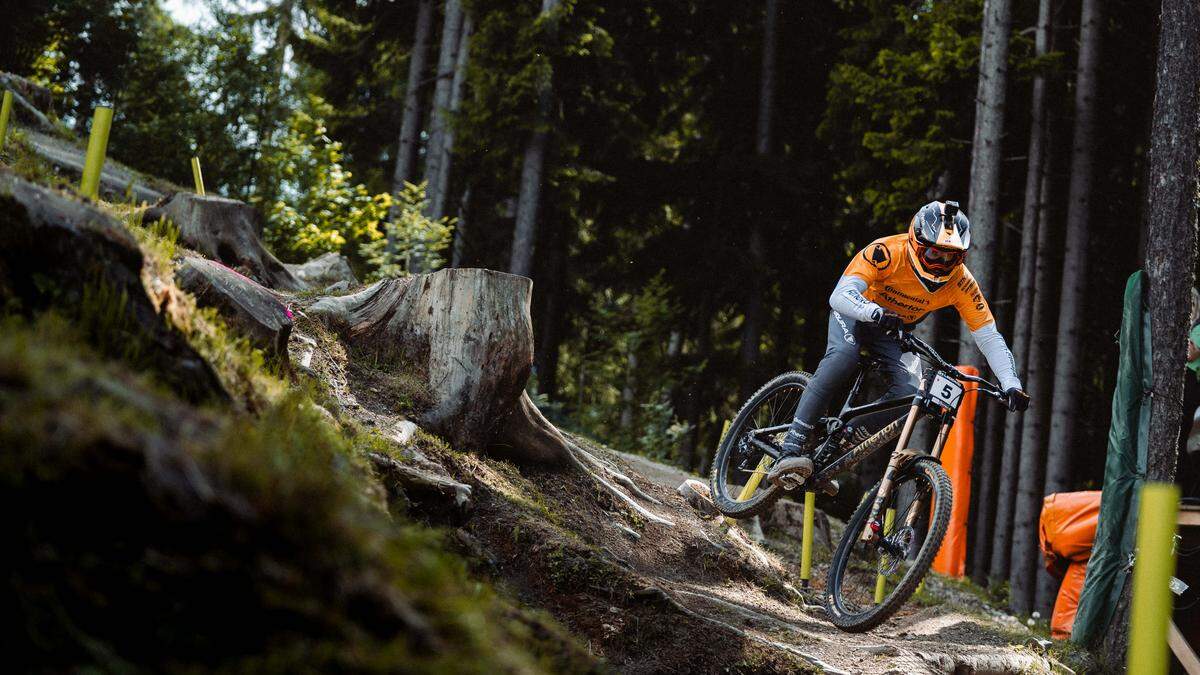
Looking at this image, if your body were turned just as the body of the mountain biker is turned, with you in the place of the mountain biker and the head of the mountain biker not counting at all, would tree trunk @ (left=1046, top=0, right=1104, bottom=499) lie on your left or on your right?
on your left

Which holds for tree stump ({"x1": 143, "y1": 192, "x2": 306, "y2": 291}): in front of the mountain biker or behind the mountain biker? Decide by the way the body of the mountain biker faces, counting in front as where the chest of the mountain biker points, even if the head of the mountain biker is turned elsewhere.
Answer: behind

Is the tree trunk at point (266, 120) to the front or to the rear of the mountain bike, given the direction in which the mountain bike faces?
to the rear

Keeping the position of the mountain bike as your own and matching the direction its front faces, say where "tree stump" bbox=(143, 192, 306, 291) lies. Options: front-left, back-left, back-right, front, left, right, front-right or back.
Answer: back-right

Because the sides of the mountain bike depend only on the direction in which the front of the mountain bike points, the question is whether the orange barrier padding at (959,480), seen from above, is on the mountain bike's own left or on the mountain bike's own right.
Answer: on the mountain bike's own left

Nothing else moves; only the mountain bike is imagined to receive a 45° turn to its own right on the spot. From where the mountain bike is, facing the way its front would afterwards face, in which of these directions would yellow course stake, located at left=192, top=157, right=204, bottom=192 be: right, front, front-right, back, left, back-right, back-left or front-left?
right

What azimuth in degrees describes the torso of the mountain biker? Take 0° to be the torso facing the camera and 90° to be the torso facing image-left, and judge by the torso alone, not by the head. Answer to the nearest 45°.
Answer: approximately 315°

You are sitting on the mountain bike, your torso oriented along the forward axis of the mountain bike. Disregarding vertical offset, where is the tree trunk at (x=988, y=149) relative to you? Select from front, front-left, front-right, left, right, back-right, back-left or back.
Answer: back-left

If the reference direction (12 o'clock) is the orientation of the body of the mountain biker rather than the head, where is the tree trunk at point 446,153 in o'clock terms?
The tree trunk is roughly at 6 o'clock from the mountain biker.

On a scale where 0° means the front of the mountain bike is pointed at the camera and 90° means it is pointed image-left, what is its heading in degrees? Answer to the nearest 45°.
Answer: approximately 315°

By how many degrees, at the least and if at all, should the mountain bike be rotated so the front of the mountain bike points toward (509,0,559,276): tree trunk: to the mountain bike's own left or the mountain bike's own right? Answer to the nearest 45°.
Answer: approximately 180°

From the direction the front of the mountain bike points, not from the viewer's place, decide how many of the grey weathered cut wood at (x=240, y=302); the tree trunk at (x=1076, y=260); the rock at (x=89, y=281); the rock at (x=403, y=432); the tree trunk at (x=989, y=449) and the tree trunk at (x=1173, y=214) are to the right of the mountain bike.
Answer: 3

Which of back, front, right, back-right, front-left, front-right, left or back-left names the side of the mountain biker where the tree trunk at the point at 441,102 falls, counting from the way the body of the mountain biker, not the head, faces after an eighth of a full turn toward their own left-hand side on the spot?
back-left

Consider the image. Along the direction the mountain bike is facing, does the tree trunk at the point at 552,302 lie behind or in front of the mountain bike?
behind

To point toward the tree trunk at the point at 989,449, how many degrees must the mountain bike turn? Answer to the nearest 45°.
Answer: approximately 135° to its left
